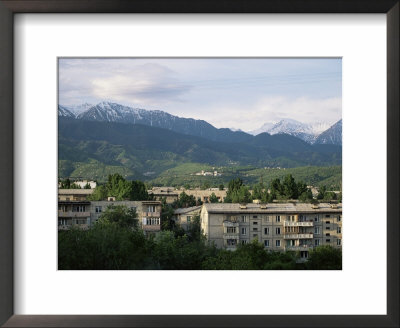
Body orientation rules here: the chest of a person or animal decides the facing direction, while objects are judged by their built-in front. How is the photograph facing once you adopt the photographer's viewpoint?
facing the viewer
